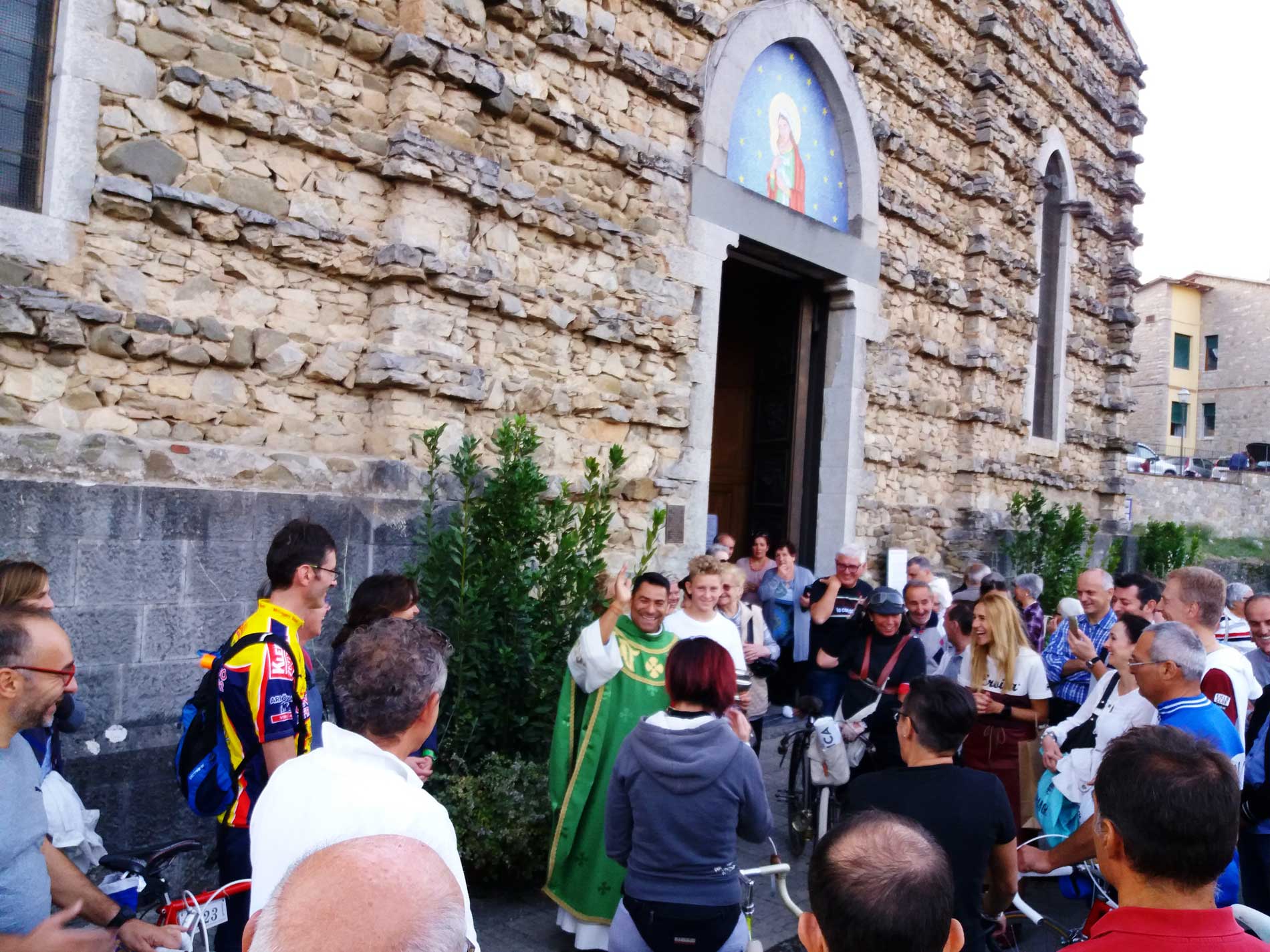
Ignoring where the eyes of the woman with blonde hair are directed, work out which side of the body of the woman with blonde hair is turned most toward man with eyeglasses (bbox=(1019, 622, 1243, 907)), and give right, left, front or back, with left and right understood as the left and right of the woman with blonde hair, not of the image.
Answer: left

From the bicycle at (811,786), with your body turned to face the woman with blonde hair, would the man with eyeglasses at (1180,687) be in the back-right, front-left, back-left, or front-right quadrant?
front-right

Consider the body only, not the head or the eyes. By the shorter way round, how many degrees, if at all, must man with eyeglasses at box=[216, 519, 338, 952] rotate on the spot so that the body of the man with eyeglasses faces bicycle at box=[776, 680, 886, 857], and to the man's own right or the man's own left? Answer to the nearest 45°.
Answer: approximately 45° to the man's own left

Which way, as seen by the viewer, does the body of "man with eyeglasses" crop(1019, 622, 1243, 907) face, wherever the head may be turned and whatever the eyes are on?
to the viewer's left

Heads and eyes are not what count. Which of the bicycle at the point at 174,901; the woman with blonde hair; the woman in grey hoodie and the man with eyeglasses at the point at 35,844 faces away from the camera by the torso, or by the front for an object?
the woman in grey hoodie

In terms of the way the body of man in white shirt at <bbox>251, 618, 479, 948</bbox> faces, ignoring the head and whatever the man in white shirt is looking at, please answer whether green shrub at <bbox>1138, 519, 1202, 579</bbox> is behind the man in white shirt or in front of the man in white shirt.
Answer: in front

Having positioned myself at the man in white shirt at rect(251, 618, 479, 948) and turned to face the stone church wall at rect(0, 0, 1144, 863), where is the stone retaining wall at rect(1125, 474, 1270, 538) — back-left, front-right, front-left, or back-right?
front-right

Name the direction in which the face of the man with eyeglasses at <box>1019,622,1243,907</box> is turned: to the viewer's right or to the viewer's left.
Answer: to the viewer's left

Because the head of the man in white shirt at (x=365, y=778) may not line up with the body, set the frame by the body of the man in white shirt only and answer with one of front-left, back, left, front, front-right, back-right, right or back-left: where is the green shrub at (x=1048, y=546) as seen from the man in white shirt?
front

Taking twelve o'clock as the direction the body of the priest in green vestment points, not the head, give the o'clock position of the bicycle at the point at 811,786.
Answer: The bicycle is roughly at 9 o'clock from the priest in green vestment.

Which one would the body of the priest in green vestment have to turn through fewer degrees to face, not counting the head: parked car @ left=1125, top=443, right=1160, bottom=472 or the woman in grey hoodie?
the woman in grey hoodie

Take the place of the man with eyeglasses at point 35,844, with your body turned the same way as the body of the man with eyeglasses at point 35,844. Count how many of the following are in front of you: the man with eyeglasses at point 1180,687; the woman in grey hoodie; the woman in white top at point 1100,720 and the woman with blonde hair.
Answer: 4

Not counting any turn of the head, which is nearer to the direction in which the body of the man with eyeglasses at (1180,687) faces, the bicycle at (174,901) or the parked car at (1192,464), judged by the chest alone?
the bicycle

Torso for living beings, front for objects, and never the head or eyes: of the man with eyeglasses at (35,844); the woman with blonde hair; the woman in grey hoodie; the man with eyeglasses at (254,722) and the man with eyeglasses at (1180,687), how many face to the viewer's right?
2

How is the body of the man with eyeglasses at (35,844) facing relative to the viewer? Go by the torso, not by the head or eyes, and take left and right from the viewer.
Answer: facing to the right of the viewer

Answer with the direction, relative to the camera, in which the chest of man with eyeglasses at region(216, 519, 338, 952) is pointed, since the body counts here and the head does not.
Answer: to the viewer's right

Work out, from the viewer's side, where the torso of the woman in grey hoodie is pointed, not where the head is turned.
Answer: away from the camera
